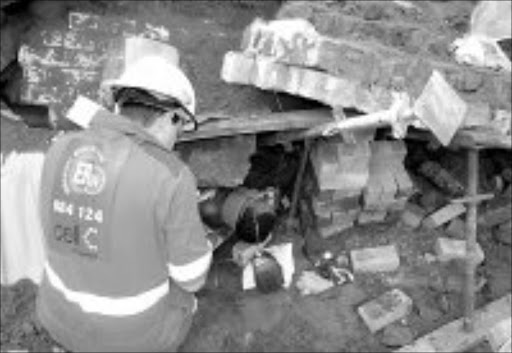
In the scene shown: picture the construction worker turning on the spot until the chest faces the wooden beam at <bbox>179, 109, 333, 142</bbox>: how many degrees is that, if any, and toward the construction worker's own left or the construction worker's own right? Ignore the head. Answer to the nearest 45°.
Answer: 0° — they already face it

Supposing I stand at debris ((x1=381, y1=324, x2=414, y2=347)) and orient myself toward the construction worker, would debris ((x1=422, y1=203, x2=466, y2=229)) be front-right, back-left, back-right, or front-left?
back-right

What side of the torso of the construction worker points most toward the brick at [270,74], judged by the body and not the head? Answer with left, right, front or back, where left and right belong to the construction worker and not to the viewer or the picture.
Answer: front

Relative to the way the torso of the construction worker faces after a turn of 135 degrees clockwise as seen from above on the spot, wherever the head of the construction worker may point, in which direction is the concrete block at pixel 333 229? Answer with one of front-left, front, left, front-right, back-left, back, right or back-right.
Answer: back-left

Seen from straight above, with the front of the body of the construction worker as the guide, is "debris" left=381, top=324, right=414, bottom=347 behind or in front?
in front

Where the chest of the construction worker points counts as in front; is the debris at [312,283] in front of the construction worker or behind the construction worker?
in front

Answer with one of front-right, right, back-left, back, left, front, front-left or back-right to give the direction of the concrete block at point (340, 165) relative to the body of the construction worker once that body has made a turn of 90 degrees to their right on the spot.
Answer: left

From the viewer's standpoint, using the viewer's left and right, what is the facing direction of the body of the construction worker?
facing away from the viewer and to the right of the viewer

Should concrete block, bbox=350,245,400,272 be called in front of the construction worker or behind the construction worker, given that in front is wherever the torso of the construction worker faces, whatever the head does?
in front

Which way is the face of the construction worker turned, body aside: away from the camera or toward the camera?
away from the camera

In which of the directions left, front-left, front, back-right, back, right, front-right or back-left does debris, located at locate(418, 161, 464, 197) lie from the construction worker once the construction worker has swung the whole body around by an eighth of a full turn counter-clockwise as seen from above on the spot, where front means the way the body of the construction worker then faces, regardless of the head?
front-right

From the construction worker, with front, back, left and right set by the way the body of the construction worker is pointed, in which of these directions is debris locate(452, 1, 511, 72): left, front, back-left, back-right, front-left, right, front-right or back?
front

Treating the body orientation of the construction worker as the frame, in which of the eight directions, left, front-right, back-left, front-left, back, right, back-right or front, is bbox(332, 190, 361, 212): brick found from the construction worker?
front
